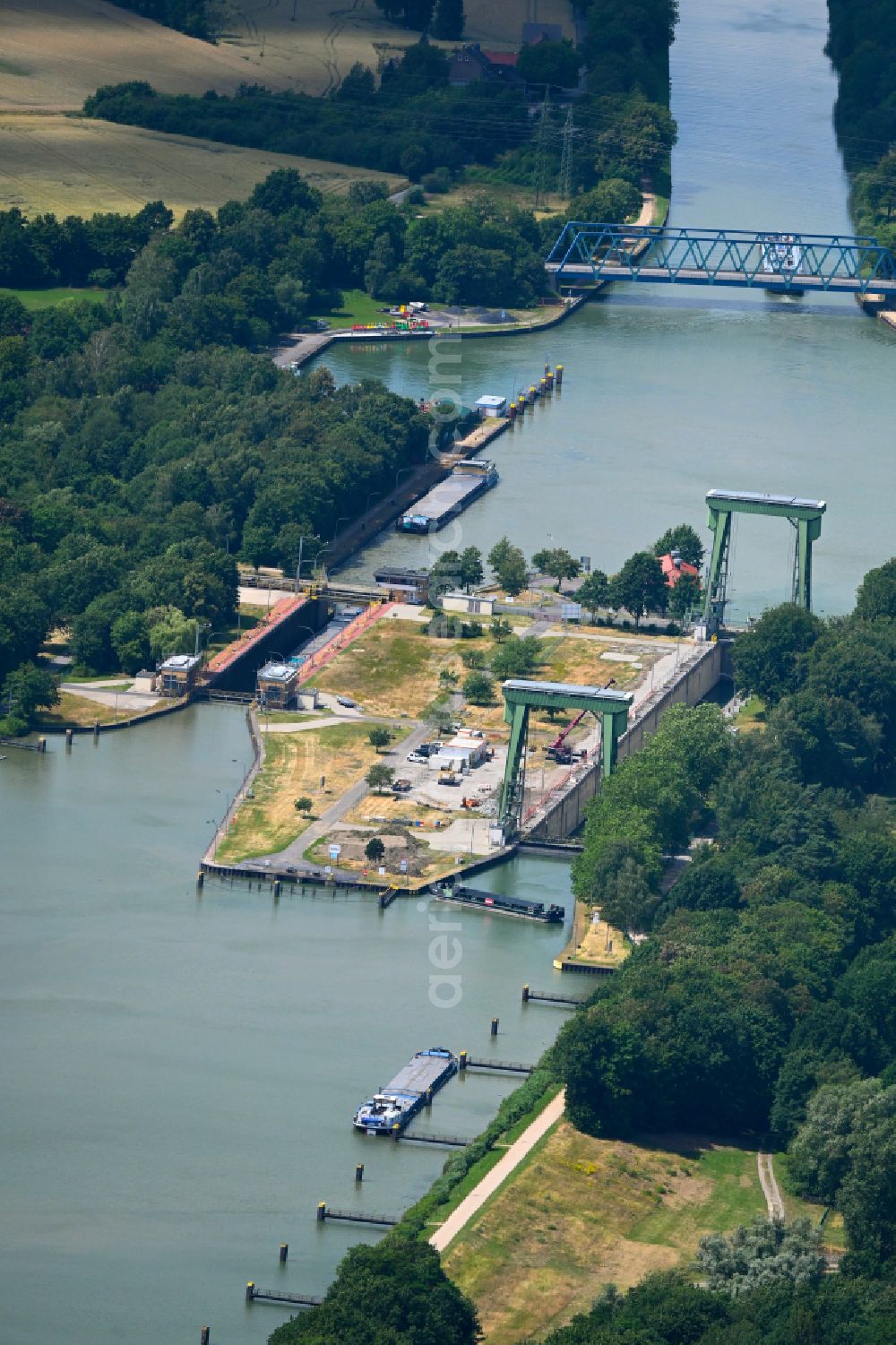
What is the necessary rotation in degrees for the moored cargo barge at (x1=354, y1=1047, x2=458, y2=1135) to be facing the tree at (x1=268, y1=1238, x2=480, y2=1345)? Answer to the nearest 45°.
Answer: approximately 135° to its right

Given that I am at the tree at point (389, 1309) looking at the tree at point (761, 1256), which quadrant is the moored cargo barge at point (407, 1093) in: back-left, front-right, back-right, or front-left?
front-left

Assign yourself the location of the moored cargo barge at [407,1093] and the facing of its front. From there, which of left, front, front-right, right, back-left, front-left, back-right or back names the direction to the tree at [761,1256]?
right

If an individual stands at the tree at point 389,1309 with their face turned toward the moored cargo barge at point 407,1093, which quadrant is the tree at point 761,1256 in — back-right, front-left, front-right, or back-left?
front-right

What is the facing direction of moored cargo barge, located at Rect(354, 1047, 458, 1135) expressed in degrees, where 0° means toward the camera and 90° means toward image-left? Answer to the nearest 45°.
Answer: approximately 225°

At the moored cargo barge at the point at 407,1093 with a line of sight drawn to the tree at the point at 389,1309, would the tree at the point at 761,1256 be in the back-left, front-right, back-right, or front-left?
front-left
